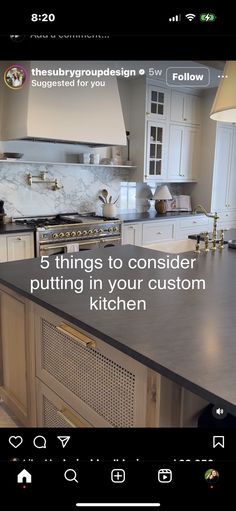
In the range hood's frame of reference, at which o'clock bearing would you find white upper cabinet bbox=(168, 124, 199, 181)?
The white upper cabinet is roughly at 9 o'clock from the range hood.

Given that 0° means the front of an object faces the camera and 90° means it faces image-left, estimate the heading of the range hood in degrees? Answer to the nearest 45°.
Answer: approximately 315°

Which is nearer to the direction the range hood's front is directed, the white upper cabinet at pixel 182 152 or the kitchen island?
the kitchen island

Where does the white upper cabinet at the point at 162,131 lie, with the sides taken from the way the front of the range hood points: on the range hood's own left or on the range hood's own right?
on the range hood's own left

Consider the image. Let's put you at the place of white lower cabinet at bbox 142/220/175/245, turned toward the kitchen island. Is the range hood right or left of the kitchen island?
right

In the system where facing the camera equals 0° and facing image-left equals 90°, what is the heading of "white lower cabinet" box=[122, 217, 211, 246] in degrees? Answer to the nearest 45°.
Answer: approximately 315°

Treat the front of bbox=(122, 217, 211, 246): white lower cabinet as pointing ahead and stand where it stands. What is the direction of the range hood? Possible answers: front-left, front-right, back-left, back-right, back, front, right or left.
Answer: right
